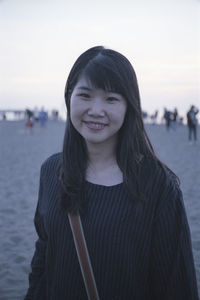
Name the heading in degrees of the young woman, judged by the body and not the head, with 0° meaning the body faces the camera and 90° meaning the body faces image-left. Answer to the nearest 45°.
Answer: approximately 0°
